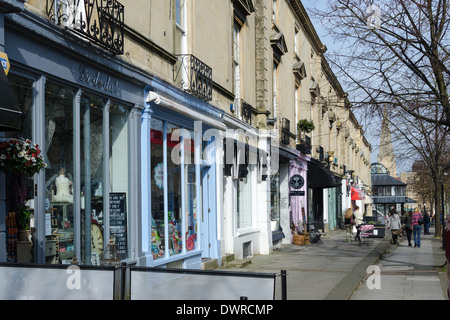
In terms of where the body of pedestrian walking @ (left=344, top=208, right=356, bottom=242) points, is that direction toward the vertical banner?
no

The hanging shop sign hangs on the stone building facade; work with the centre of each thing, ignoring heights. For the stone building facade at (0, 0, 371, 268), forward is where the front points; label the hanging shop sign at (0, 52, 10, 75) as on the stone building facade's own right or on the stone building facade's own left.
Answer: on the stone building facade's own right

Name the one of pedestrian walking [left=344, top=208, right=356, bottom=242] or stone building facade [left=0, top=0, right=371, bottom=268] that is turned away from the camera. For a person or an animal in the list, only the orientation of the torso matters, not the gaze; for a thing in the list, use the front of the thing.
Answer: the pedestrian walking

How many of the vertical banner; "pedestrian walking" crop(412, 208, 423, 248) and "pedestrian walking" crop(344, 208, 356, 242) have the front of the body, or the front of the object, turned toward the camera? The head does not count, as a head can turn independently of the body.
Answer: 1

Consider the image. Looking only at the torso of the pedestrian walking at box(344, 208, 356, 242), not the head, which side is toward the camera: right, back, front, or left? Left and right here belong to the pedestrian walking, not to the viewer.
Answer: back

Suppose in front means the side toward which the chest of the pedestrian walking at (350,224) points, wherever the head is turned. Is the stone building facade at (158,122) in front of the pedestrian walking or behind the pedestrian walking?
behind
